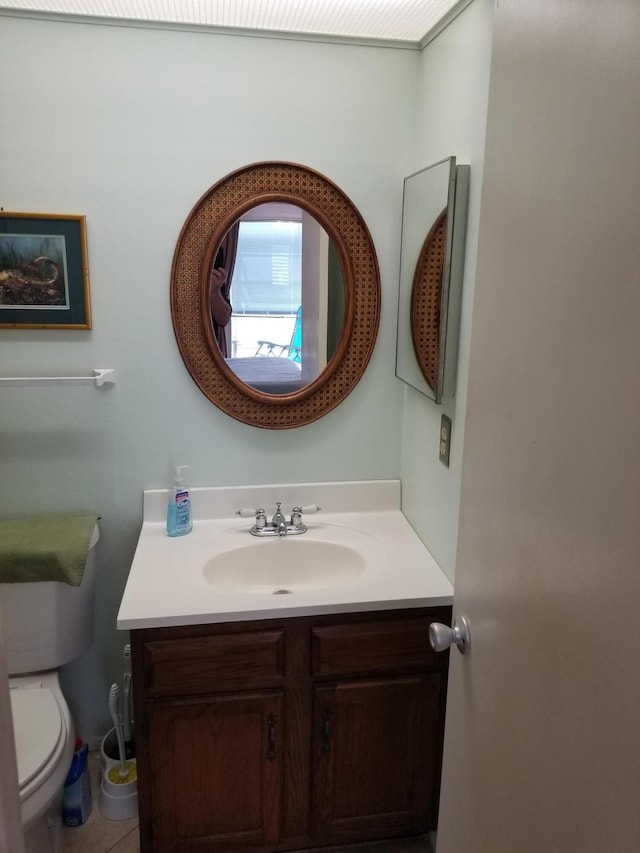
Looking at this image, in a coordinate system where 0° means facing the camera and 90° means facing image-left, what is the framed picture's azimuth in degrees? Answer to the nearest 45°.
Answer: approximately 0°

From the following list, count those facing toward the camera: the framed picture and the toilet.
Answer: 2

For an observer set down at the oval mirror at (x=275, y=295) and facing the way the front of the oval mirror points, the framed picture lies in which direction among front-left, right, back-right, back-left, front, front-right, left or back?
right
